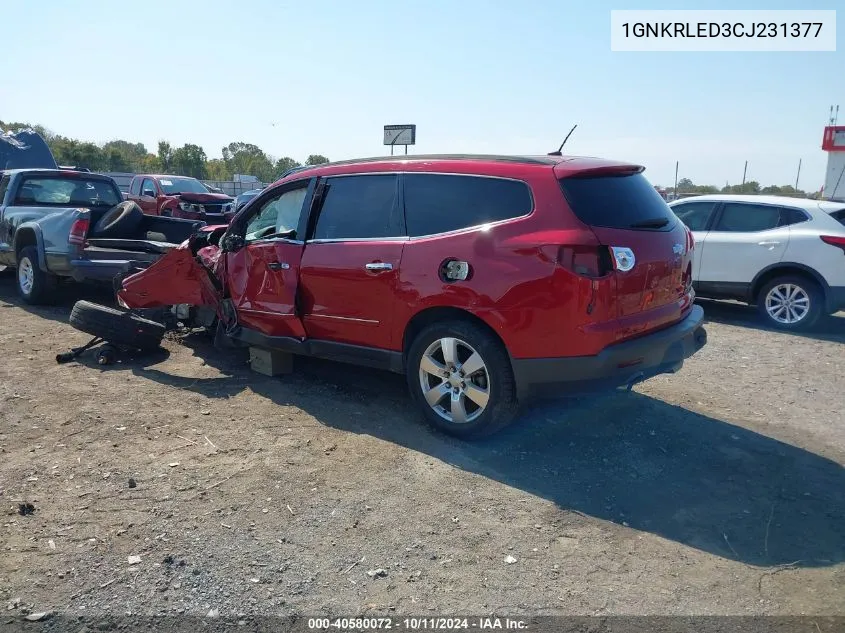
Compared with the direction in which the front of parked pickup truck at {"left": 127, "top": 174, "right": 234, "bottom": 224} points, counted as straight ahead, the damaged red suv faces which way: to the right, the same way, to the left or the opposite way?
the opposite way

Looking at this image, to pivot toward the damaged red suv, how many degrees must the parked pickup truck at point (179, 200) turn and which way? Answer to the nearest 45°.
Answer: approximately 45° to its right

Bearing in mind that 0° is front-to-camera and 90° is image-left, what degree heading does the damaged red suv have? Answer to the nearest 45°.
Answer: approximately 135°

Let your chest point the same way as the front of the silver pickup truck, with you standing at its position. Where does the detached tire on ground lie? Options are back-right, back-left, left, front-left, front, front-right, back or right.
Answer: back-left

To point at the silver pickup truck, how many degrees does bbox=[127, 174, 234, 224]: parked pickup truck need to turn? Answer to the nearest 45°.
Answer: approximately 45° to its right
